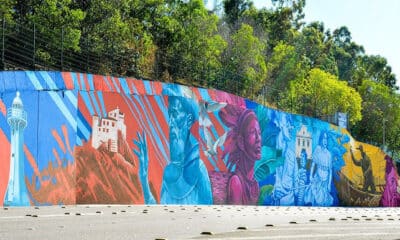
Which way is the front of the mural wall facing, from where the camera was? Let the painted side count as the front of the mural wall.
facing the viewer

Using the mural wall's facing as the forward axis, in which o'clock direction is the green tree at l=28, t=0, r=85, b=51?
The green tree is roughly at 5 o'clock from the mural wall.

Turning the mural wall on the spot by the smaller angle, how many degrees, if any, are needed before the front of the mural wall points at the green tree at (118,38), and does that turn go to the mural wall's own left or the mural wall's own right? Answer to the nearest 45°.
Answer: approximately 180°

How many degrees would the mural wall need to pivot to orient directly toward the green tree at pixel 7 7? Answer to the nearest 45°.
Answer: approximately 135° to its right
